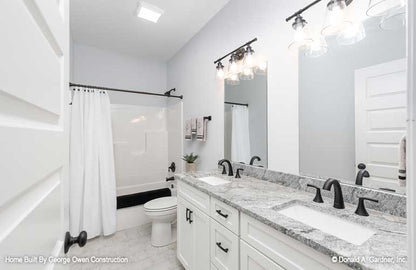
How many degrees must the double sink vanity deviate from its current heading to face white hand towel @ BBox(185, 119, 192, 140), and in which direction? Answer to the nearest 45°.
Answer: approximately 90° to its right

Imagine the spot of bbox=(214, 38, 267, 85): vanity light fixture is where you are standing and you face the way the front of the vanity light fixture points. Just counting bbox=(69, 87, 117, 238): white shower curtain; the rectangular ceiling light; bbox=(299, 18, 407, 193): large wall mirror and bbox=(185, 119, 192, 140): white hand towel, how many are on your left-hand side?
1

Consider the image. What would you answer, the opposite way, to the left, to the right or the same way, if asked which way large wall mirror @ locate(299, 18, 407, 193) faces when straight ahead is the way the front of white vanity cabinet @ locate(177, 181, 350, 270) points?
the same way

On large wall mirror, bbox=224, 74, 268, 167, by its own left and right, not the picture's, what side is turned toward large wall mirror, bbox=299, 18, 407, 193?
left

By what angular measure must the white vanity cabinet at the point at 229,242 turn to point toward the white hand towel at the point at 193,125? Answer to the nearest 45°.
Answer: approximately 90° to its right

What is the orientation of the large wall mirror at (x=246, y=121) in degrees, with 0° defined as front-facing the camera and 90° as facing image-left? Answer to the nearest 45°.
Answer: approximately 45°

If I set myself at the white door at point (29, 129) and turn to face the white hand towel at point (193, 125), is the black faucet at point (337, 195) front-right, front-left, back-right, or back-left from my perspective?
front-right

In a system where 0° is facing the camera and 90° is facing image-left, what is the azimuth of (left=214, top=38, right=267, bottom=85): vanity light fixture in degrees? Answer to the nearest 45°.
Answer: approximately 45°

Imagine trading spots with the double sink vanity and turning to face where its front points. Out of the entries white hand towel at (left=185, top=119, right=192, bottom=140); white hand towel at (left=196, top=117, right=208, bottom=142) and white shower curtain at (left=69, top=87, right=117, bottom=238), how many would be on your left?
0

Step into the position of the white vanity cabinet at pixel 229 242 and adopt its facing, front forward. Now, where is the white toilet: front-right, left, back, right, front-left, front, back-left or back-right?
right

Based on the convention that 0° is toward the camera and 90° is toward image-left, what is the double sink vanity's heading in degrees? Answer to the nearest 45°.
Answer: approximately 45°

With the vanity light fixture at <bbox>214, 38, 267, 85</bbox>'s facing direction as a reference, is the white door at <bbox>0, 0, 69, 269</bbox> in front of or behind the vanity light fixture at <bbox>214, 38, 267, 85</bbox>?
in front

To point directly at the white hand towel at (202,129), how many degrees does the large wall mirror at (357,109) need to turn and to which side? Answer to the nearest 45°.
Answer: approximately 45° to its right

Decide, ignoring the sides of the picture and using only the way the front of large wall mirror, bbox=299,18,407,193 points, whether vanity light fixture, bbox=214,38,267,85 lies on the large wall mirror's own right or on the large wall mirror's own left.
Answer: on the large wall mirror's own right
